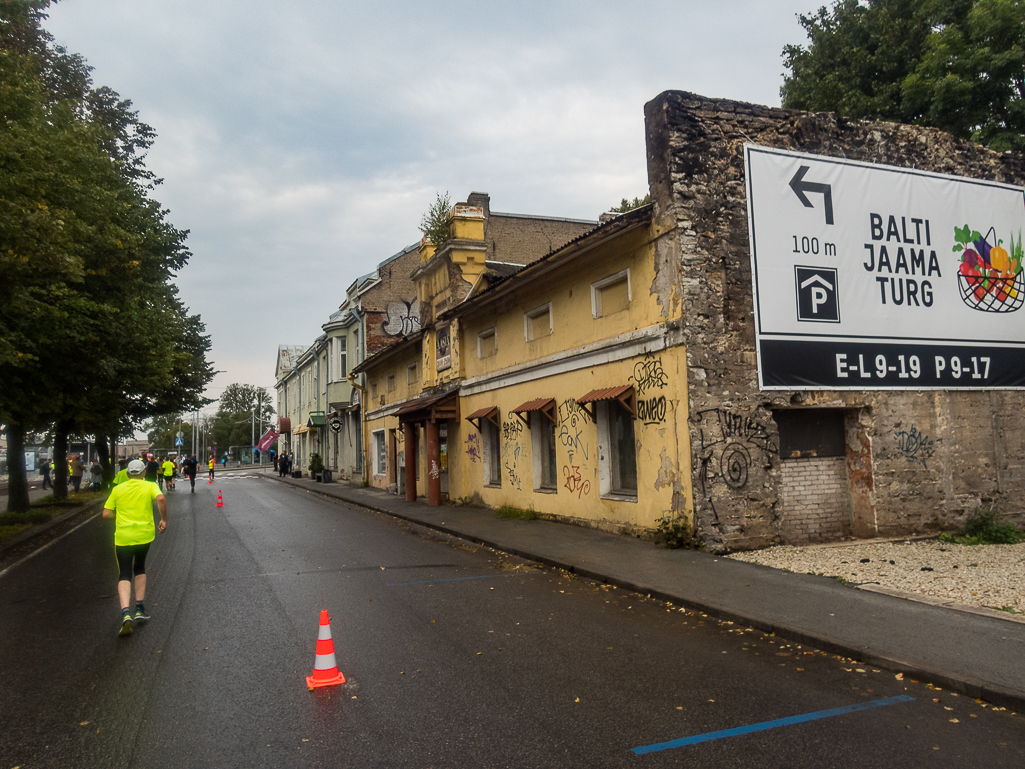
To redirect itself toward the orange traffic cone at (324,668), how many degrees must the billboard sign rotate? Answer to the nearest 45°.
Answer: approximately 45° to its right

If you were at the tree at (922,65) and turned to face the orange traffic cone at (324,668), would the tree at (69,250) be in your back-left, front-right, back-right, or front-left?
front-right

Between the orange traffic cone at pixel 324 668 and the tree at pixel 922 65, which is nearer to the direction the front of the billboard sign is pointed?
the orange traffic cone

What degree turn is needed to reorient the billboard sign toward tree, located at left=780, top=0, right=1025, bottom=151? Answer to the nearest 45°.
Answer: approximately 135° to its left

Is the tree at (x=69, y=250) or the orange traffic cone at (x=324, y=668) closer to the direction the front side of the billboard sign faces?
the orange traffic cone
